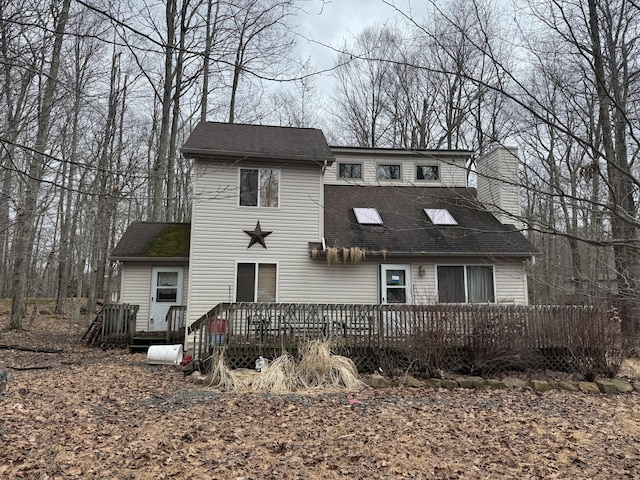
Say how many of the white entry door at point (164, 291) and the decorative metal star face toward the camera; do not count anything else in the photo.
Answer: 2

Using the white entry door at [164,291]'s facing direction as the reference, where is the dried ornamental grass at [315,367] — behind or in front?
in front

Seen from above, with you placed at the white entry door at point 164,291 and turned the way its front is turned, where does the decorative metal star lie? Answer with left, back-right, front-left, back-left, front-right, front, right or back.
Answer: front-left

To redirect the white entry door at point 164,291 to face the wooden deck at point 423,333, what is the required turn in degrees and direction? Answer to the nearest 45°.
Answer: approximately 45° to its left

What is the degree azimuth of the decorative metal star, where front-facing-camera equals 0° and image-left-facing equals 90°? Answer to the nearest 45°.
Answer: approximately 0°

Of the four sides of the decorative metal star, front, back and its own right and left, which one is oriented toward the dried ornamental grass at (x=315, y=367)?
front

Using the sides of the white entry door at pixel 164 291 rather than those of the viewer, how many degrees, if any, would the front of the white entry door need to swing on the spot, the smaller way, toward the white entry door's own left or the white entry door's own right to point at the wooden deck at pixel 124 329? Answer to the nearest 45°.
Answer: approximately 45° to the white entry door's own right

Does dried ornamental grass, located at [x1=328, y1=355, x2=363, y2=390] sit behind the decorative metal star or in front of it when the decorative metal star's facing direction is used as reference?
in front

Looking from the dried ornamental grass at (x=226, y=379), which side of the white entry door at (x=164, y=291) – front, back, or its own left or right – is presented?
front
